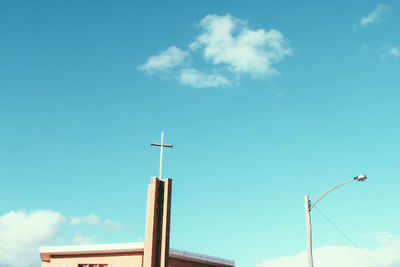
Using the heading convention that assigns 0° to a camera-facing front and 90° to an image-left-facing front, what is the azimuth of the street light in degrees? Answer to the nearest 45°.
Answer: approximately 270°

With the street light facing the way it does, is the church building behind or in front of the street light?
behind
